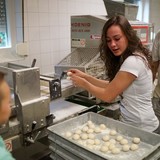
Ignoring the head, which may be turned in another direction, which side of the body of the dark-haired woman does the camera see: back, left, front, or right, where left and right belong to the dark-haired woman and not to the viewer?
left
